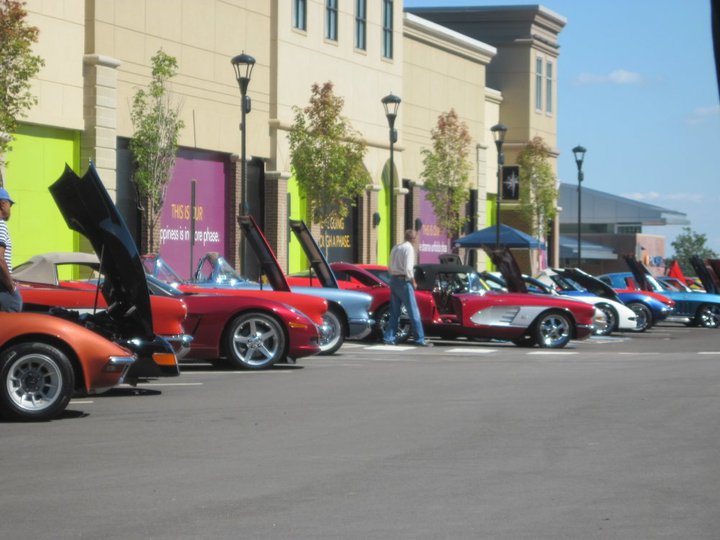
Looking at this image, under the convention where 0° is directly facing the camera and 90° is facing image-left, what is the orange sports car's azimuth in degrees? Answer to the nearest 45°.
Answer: approximately 270°

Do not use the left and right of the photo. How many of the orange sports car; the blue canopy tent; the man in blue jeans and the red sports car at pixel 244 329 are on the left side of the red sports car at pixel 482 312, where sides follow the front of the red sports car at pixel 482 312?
1

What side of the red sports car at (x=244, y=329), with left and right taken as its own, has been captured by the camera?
right

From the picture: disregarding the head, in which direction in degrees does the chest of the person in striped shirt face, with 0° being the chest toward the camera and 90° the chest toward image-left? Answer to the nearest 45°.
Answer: approximately 270°

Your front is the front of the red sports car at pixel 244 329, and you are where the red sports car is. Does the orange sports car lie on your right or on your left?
on your right

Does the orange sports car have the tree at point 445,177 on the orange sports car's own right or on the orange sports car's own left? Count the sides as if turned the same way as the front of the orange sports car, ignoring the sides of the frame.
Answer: on the orange sports car's own left

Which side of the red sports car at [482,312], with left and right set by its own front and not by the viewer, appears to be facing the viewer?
right

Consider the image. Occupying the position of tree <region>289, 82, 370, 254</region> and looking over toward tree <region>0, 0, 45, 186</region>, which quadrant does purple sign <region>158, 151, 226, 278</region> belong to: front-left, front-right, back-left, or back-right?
front-right

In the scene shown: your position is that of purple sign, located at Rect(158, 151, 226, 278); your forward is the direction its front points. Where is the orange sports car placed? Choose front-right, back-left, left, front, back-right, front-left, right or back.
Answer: front-right

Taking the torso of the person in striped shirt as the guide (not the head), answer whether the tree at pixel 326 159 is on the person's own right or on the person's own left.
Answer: on the person's own left

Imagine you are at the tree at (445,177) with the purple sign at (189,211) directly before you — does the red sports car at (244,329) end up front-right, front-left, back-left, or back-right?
front-left

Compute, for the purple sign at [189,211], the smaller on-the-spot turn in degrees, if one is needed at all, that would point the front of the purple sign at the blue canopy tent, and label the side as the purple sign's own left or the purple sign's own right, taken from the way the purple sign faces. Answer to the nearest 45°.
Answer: approximately 45° to the purple sign's own left

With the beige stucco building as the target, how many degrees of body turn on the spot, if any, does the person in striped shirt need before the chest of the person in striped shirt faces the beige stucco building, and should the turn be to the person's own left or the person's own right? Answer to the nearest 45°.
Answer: approximately 90° to the person's own left

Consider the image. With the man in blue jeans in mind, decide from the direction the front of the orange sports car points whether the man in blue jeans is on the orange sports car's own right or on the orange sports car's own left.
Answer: on the orange sports car's own left

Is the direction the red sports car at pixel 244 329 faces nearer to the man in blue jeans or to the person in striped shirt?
the man in blue jeans
